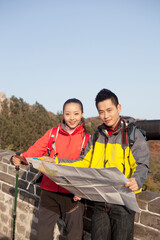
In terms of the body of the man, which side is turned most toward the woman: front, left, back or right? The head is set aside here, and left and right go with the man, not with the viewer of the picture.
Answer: right

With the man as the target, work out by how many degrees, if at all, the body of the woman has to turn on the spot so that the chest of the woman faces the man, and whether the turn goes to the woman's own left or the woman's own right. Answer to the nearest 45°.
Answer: approximately 45° to the woman's own left

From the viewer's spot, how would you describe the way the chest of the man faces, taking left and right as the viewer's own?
facing the viewer and to the left of the viewer

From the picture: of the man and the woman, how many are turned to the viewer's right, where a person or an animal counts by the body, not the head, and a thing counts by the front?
0

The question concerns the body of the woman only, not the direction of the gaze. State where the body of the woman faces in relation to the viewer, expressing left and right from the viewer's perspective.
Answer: facing the viewer
